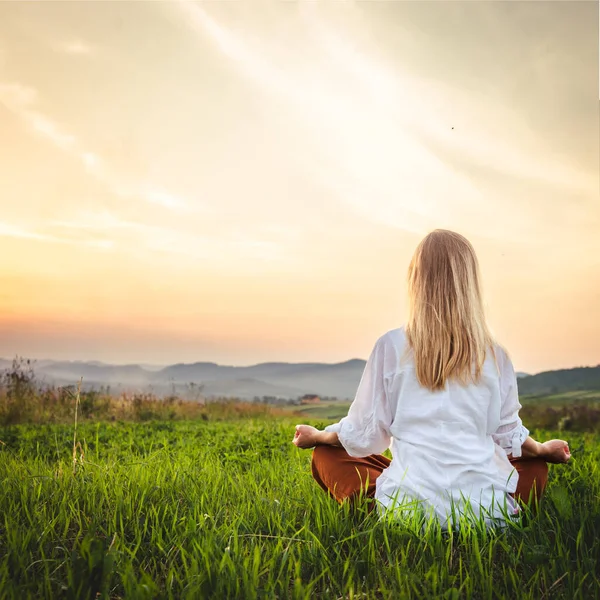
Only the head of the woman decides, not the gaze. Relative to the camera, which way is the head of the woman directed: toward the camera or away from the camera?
away from the camera

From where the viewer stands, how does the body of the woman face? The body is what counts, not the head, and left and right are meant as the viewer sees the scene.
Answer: facing away from the viewer
